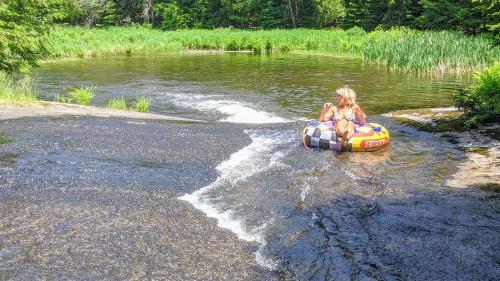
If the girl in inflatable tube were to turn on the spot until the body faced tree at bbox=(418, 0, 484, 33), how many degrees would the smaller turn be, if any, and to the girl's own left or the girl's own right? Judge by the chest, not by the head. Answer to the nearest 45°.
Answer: approximately 180°

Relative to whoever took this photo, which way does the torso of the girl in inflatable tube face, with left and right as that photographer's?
facing the viewer

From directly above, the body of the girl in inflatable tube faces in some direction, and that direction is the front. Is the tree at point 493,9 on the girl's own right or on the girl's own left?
on the girl's own left

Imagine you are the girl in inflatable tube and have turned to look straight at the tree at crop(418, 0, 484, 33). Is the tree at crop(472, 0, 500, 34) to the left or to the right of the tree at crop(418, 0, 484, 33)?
right

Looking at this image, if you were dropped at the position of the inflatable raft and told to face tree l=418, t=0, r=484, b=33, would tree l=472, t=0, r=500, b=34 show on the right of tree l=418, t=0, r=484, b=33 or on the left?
right
